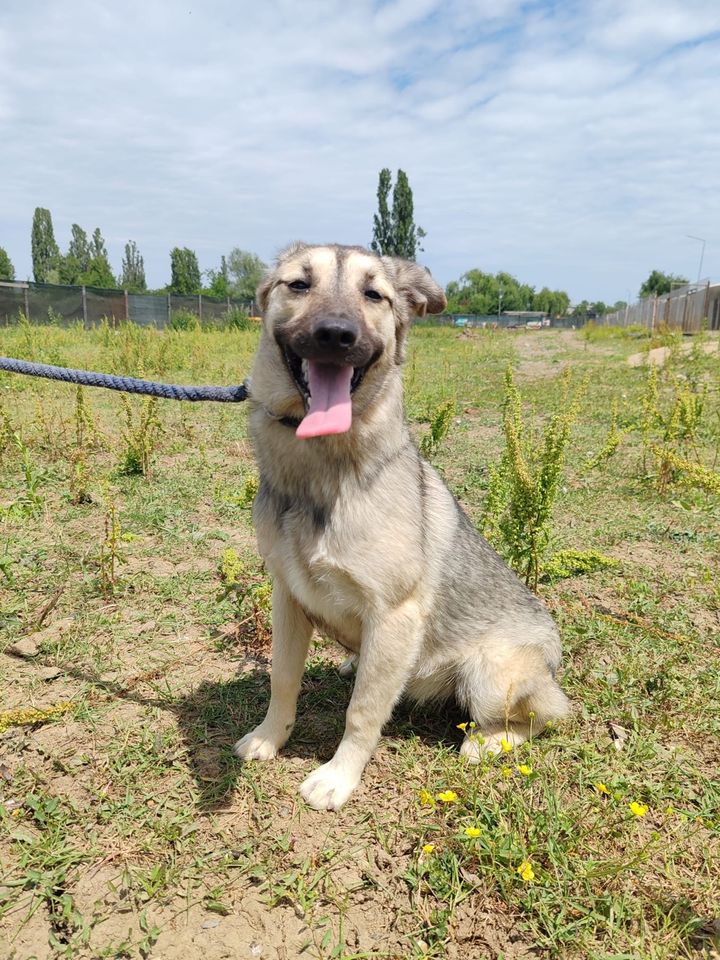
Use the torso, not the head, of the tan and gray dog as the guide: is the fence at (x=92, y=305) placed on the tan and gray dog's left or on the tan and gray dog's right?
on the tan and gray dog's right

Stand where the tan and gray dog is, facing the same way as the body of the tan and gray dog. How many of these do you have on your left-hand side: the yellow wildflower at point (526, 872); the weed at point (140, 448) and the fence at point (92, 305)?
1

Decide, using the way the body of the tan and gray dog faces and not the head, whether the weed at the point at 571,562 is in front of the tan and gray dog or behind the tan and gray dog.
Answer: behind

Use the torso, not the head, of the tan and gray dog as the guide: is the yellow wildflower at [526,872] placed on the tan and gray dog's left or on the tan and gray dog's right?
on the tan and gray dog's left

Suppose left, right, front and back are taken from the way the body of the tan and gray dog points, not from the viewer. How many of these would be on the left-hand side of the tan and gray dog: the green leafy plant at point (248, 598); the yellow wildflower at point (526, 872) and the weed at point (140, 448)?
1

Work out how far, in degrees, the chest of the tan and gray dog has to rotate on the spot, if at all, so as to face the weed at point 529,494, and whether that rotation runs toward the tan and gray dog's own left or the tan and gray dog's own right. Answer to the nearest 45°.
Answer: approximately 180°

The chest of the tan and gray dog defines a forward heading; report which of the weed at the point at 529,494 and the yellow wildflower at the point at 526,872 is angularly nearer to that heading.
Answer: the yellow wildflower

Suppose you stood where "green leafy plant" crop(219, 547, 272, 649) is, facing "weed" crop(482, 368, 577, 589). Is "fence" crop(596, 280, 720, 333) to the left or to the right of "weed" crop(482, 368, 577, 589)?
left

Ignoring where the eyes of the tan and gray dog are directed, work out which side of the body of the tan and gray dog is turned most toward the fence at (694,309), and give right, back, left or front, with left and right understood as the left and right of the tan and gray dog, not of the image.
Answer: back

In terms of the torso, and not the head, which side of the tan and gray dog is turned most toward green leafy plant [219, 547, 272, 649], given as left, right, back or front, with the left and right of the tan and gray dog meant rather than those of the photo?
right

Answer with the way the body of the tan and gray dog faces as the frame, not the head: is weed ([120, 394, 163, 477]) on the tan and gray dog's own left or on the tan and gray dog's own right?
on the tan and gray dog's own right

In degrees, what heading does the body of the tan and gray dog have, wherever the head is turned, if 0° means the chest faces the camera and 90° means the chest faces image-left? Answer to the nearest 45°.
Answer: approximately 45°
